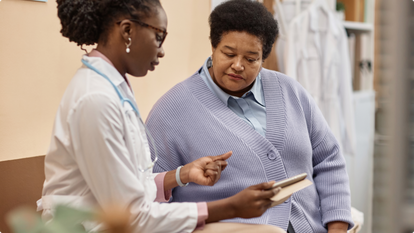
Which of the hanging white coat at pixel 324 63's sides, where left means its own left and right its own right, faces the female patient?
front

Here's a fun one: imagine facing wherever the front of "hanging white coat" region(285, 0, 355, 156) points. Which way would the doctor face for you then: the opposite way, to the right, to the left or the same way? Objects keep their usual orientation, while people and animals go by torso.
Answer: to the left

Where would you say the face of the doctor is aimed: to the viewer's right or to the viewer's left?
to the viewer's right

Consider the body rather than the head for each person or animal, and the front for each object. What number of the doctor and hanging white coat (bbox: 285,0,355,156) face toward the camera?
1

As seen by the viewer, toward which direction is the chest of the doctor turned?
to the viewer's right

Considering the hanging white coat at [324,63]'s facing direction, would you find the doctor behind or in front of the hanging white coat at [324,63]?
in front

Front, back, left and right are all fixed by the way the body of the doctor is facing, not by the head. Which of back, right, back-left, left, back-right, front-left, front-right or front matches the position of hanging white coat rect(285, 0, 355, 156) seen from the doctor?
front-left

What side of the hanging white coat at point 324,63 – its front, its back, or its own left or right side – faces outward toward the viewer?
front

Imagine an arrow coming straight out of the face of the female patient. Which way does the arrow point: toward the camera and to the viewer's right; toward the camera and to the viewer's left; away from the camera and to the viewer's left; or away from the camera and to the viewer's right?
toward the camera and to the viewer's left
